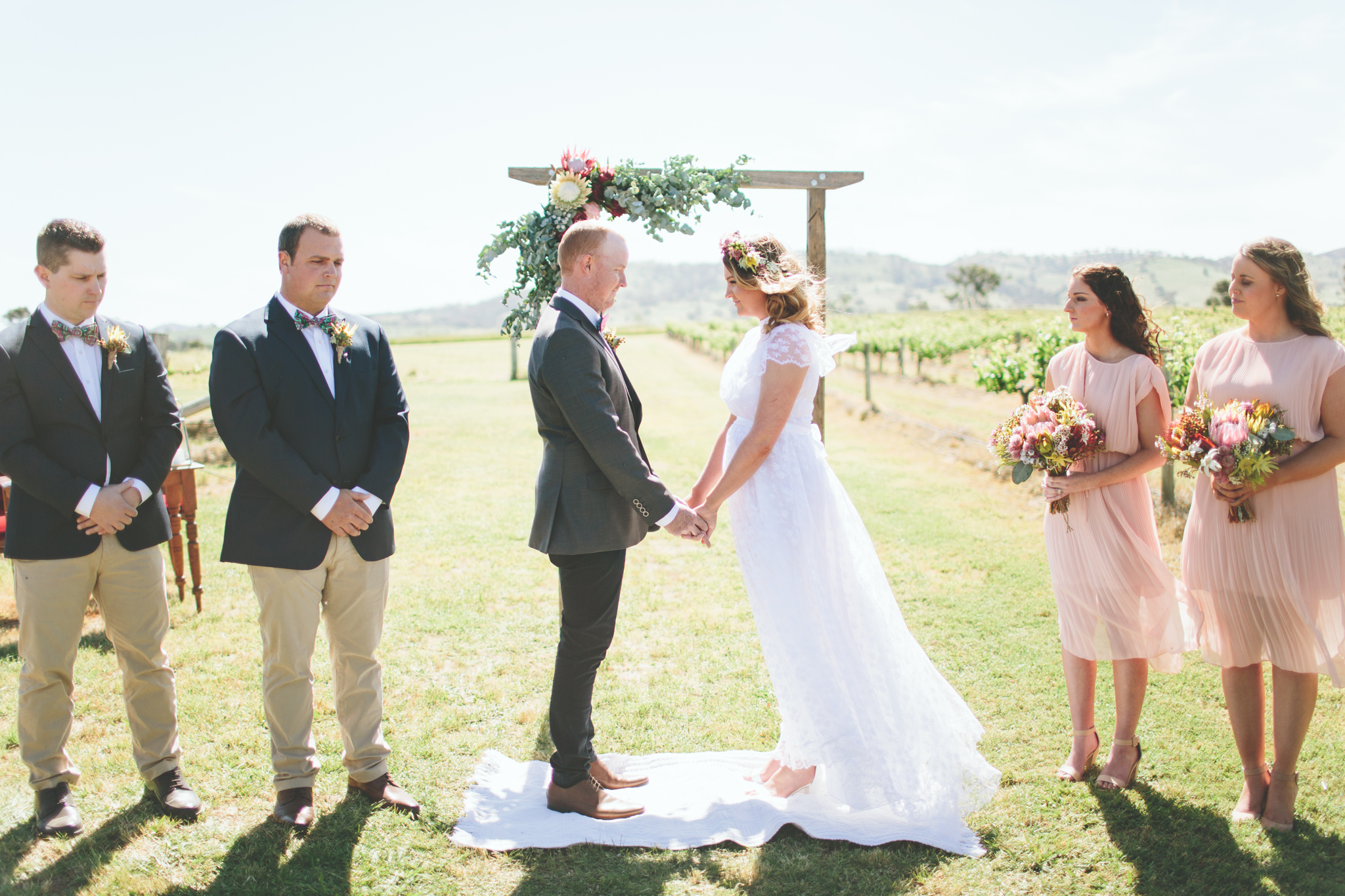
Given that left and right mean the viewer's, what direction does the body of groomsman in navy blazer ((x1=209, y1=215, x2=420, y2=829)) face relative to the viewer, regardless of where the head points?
facing the viewer and to the right of the viewer

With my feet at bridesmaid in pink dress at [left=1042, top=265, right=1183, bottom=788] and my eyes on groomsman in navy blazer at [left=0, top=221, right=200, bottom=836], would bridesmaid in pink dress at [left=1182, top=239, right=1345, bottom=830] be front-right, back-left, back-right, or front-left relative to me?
back-left

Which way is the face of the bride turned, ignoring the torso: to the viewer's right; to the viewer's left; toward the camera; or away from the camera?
to the viewer's left

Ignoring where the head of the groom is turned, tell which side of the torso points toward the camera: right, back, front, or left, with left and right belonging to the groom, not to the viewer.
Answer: right

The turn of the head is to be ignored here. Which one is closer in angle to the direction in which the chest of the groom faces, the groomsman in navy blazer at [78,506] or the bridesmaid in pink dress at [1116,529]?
the bridesmaid in pink dress

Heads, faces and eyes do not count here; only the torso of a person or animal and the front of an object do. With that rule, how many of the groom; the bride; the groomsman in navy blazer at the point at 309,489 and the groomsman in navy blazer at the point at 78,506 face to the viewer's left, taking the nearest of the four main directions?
1

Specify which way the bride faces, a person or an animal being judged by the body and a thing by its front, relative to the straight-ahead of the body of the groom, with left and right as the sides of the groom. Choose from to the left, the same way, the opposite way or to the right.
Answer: the opposite way

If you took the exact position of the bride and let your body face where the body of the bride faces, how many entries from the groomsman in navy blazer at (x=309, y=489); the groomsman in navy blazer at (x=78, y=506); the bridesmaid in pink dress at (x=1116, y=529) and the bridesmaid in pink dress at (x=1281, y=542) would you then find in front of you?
2

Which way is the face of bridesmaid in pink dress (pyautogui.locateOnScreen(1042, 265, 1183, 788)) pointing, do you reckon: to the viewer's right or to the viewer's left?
to the viewer's left

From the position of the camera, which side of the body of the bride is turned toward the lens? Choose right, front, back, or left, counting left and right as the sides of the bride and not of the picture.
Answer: left

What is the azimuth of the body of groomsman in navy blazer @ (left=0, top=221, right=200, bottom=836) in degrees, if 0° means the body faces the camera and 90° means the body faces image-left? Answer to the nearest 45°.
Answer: approximately 315°

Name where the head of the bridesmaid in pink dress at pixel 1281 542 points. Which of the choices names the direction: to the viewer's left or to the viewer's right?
to the viewer's left

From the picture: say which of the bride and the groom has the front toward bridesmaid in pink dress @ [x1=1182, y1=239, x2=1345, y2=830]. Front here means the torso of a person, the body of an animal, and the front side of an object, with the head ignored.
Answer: the groom

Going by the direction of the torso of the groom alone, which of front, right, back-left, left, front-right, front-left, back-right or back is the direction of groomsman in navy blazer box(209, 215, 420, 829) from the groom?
back

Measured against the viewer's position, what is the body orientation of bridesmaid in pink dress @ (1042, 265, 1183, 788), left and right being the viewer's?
facing the viewer and to the left of the viewer
